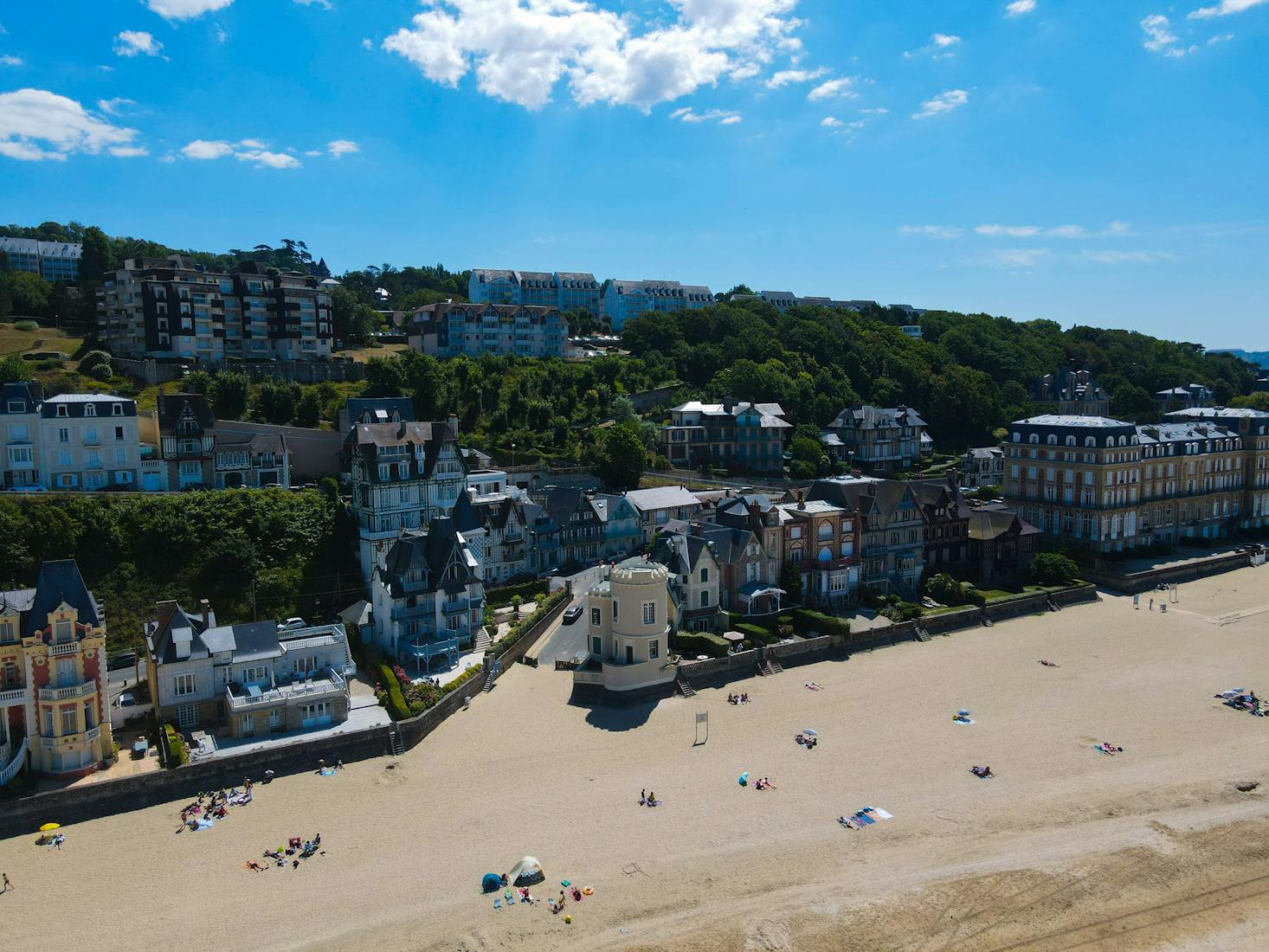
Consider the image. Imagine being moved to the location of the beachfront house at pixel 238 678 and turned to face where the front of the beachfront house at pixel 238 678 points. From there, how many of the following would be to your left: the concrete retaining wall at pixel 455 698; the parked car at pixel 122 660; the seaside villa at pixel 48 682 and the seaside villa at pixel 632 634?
2

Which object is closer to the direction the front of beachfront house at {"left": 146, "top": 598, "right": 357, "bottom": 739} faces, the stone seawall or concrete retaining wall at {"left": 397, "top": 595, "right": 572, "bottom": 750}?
the stone seawall

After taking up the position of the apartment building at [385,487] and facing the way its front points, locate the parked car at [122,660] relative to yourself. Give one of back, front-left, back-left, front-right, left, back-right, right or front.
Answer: front-right

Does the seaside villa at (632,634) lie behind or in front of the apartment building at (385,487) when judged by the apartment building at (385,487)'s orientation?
in front

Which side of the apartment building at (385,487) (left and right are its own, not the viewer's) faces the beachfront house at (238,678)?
front

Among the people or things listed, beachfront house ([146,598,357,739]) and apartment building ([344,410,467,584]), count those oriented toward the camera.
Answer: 2

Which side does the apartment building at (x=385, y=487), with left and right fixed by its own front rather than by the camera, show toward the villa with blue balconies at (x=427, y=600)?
front

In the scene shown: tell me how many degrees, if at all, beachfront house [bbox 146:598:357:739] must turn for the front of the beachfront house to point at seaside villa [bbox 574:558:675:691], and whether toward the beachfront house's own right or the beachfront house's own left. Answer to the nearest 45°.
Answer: approximately 90° to the beachfront house's own left

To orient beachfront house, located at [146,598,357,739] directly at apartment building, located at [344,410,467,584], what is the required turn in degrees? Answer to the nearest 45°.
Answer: approximately 135° to its left

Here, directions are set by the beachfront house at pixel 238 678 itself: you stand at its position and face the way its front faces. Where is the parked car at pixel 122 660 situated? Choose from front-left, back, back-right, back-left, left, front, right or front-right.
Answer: back-right

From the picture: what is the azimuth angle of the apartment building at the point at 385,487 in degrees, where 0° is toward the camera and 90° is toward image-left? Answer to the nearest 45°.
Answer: approximately 0°
